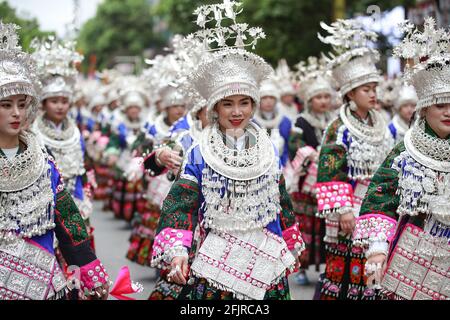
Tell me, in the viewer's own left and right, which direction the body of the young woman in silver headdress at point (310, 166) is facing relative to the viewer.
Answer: facing the viewer and to the right of the viewer

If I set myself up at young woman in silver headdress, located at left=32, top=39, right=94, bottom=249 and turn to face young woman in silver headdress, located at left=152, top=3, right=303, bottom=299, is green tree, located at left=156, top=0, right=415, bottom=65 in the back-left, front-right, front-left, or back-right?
back-left

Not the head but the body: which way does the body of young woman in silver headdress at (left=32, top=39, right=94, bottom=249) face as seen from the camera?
toward the camera

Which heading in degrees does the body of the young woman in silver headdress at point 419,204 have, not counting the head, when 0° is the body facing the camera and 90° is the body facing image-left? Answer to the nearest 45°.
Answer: approximately 315°

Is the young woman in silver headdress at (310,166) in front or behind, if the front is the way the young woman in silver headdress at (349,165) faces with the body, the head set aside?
behind

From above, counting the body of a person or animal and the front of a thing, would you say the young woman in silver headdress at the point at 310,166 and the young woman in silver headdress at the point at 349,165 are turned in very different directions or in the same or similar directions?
same or similar directions

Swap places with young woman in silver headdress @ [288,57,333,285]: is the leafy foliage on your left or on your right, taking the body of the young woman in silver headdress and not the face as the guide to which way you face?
on your right

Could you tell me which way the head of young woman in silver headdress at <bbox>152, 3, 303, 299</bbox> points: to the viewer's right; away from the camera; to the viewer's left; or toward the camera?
toward the camera

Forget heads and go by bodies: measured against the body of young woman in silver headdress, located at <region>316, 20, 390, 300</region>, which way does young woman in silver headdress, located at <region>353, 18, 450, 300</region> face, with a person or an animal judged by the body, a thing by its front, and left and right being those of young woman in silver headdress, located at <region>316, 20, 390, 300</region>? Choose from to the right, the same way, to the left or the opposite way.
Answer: the same way

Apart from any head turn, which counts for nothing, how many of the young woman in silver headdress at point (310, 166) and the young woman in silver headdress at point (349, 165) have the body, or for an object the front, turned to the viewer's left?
0

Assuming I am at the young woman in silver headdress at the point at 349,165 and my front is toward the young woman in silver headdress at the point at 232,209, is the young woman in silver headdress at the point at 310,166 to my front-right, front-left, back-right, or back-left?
back-right
